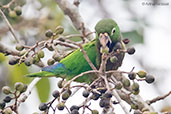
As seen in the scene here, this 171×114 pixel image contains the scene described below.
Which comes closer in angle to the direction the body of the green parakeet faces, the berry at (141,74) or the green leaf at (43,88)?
the berry

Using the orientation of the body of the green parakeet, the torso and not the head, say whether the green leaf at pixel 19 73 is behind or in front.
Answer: behind

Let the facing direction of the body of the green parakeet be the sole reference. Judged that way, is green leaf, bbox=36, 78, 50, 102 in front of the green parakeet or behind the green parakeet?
behind

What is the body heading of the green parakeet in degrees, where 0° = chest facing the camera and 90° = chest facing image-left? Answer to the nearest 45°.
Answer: approximately 315°

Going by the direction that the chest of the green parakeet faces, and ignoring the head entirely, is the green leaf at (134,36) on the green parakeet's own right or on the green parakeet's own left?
on the green parakeet's own left

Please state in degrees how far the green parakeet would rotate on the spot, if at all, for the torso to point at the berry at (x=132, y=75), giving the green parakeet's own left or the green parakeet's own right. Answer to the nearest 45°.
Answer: approximately 45° to the green parakeet's own right

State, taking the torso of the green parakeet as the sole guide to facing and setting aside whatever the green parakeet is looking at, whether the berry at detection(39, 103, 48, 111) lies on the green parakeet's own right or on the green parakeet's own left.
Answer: on the green parakeet's own right
